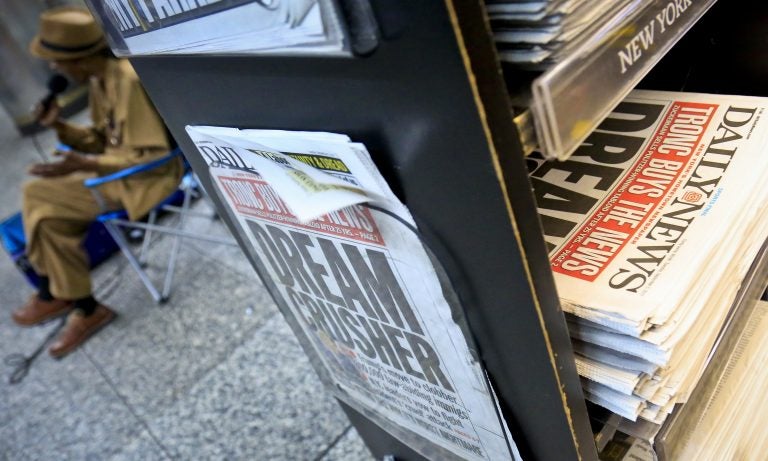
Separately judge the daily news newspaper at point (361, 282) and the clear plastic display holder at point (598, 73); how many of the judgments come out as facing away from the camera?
0

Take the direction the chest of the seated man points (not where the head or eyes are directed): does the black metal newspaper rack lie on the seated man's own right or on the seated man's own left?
on the seated man's own left

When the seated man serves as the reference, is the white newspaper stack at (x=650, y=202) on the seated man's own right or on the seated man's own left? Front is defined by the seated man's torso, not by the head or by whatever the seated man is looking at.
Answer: on the seated man's own left

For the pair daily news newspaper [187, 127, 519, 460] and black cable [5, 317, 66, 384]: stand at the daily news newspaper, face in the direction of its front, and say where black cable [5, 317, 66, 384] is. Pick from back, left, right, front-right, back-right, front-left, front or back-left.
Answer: right

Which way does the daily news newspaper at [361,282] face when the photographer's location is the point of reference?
facing the viewer and to the left of the viewer
